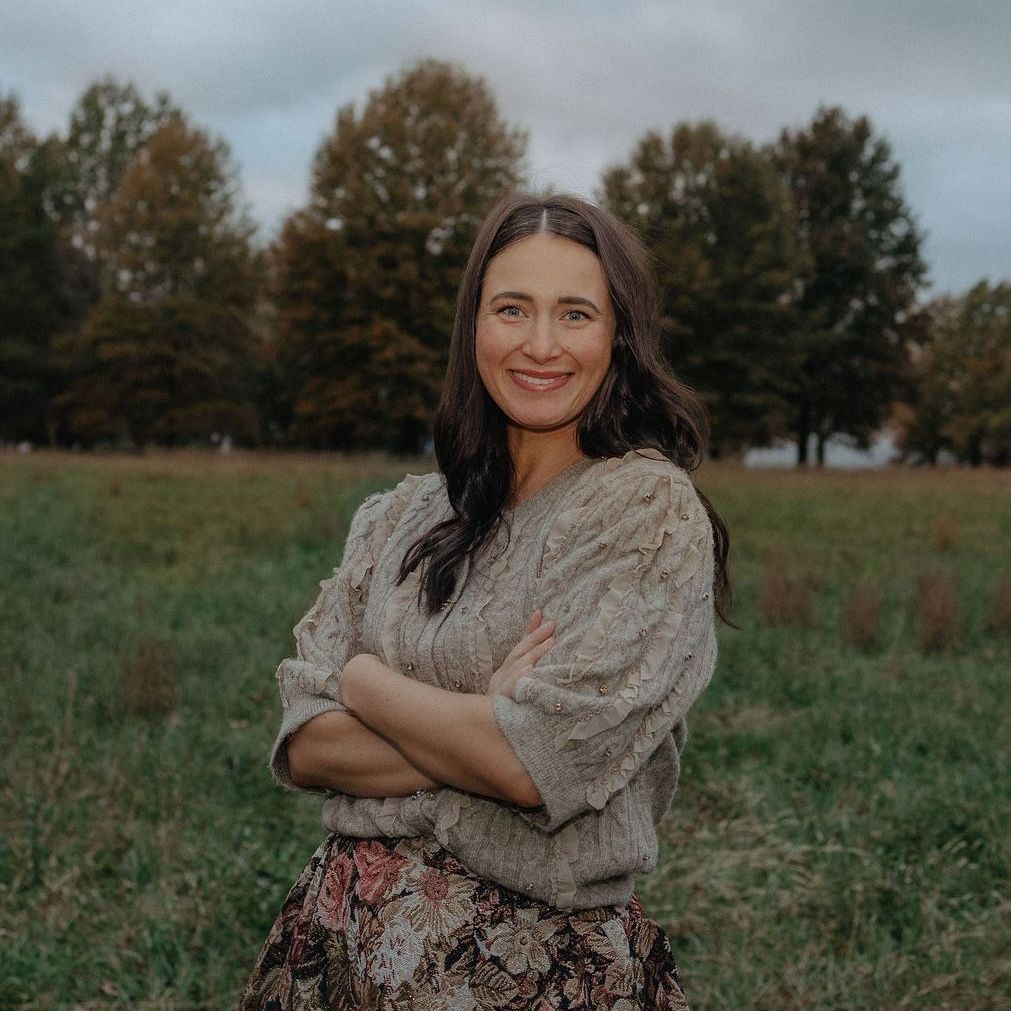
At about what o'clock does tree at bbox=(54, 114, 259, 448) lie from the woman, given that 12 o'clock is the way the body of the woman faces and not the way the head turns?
The tree is roughly at 4 o'clock from the woman.

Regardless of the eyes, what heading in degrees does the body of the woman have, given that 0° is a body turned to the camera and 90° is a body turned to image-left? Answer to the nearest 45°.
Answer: approximately 45°

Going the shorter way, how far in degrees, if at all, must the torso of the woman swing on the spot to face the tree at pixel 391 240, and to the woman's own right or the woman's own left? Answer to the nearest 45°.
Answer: approximately 135° to the woman's own right

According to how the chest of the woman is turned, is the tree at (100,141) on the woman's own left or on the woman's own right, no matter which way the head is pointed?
on the woman's own right

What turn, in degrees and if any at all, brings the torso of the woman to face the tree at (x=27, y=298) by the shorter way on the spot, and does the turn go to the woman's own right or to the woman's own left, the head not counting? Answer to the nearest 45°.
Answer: approximately 135° to the woman's own right

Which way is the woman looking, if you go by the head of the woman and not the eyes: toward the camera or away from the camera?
toward the camera

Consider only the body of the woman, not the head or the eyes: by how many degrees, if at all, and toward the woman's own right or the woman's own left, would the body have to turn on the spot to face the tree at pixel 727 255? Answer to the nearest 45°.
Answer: approximately 135° to the woman's own right

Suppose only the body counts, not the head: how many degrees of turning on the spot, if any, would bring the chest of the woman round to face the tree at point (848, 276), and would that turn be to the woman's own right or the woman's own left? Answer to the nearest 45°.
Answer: approximately 135° to the woman's own right
